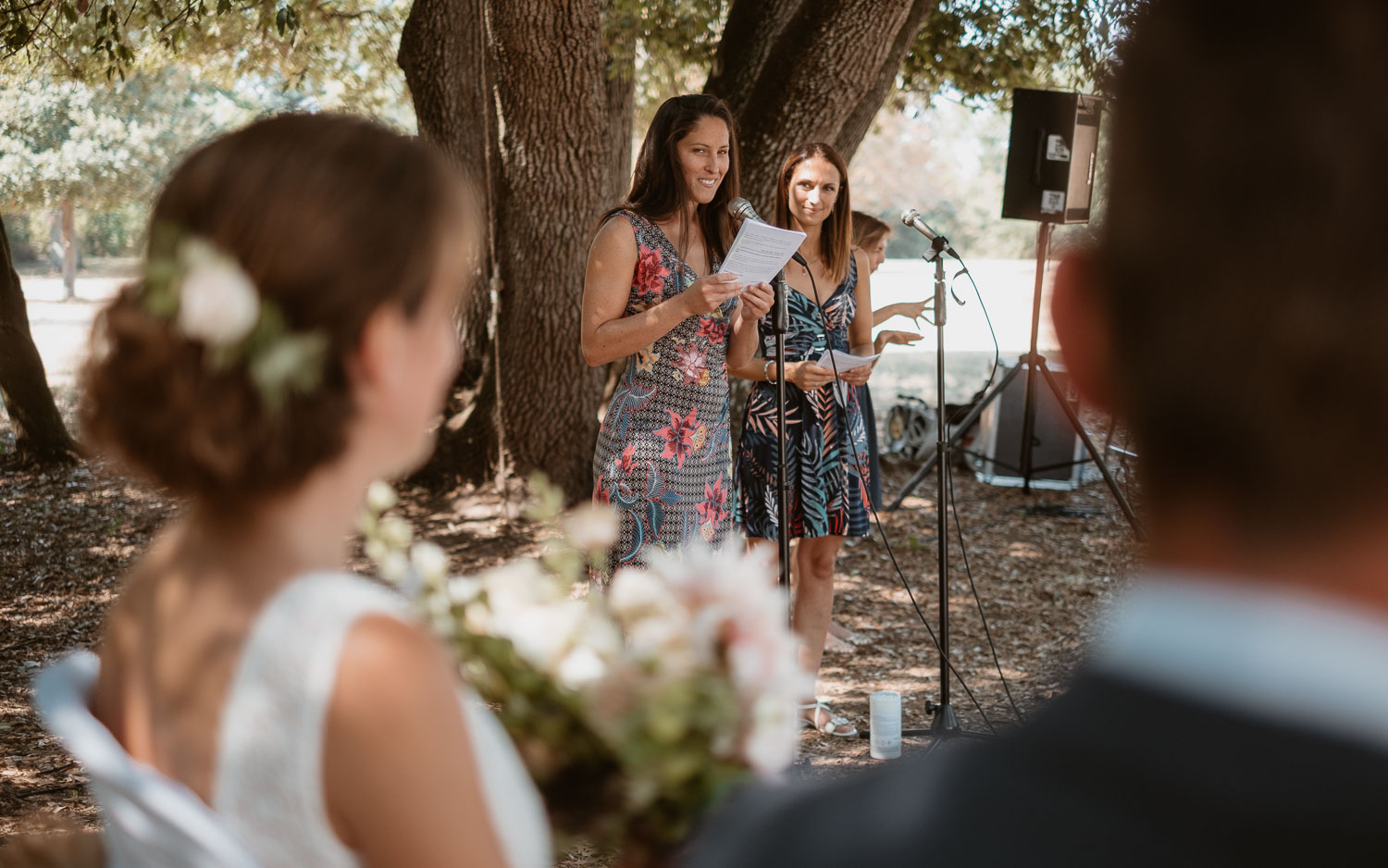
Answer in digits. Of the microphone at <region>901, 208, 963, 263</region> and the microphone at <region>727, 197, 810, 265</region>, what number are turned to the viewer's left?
2

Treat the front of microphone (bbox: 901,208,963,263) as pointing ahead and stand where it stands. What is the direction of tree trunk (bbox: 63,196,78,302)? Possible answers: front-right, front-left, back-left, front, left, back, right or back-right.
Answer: front-right

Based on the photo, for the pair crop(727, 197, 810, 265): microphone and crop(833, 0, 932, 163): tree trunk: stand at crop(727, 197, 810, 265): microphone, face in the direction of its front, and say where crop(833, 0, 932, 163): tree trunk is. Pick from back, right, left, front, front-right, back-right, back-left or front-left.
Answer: right

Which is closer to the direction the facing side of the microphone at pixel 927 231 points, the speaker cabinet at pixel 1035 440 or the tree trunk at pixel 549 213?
the tree trunk

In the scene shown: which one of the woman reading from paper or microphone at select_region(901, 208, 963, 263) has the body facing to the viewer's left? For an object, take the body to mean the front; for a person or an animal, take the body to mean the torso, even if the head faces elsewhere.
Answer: the microphone

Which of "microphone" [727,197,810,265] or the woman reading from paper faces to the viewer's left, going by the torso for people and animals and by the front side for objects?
the microphone

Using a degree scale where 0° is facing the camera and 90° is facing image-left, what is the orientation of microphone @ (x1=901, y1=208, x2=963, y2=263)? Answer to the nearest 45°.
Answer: approximately 90°

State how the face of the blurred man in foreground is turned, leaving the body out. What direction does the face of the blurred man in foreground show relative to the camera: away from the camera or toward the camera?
away from the camera

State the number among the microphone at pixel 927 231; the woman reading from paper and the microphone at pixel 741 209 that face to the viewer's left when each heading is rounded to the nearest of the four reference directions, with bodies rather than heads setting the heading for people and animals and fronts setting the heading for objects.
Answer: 2

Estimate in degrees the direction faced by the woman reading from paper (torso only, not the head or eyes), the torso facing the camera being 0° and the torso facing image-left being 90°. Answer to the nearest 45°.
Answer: approximately 315°

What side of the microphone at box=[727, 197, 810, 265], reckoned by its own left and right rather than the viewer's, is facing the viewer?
left

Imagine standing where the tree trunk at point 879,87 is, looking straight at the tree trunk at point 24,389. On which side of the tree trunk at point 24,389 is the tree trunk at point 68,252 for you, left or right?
right
